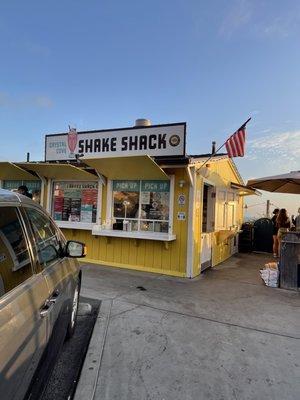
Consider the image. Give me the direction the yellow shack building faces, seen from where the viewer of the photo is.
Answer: facing the viewer and to the left of the viewer

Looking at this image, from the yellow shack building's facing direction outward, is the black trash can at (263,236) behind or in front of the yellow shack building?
behind

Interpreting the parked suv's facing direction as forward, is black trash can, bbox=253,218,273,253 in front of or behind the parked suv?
in front

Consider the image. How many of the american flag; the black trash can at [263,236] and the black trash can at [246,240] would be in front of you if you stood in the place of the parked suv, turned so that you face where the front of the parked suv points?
3

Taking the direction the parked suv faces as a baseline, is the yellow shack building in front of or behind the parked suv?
in front

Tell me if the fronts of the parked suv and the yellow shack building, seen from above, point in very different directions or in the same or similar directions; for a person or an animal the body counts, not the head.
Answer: very different directions

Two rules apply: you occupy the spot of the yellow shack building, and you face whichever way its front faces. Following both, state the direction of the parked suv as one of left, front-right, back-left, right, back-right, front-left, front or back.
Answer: front-left

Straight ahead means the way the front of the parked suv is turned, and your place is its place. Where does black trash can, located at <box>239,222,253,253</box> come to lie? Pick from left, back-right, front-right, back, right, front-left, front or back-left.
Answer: front

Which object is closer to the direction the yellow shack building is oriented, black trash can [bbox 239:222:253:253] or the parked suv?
the parked suv

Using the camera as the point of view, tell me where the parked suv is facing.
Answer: facing away from the viewer and to the right of the viewer

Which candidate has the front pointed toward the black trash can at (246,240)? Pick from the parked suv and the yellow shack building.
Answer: the parked suv
